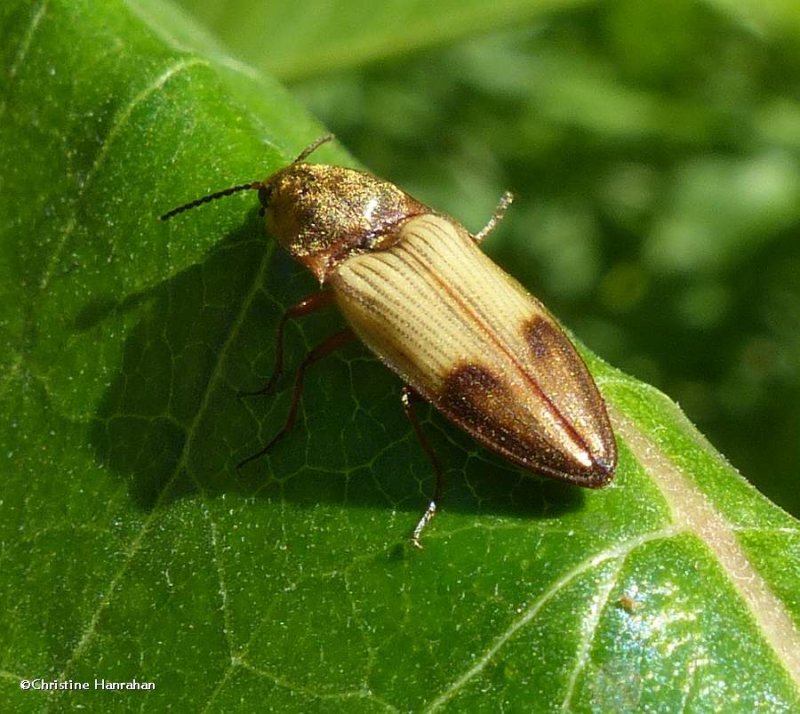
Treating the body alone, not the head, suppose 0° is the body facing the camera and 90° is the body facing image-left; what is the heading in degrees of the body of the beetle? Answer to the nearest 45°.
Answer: approximately 135°
